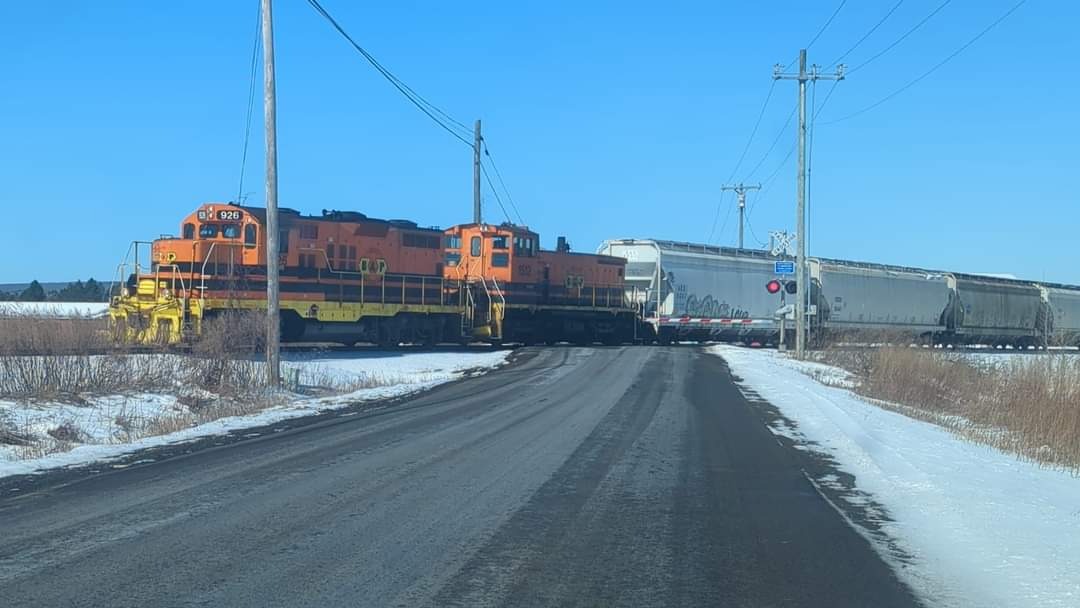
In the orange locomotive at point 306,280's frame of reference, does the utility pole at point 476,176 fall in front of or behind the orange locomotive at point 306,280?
behind

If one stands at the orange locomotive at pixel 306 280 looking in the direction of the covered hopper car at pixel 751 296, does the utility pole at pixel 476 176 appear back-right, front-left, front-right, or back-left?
front-left

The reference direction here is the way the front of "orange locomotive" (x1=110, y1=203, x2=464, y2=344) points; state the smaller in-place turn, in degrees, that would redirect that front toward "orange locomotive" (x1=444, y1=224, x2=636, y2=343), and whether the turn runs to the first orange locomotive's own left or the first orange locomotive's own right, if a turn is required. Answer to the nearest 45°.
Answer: approximately 180°

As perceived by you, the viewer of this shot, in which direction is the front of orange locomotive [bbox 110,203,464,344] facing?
facing the viewer and to the left of the viewer

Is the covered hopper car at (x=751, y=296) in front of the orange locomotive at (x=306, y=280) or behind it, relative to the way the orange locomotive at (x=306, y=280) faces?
behind

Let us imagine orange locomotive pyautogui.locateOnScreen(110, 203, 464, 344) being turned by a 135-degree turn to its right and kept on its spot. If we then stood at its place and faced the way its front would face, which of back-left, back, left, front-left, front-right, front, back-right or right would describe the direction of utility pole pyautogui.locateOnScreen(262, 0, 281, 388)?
back
